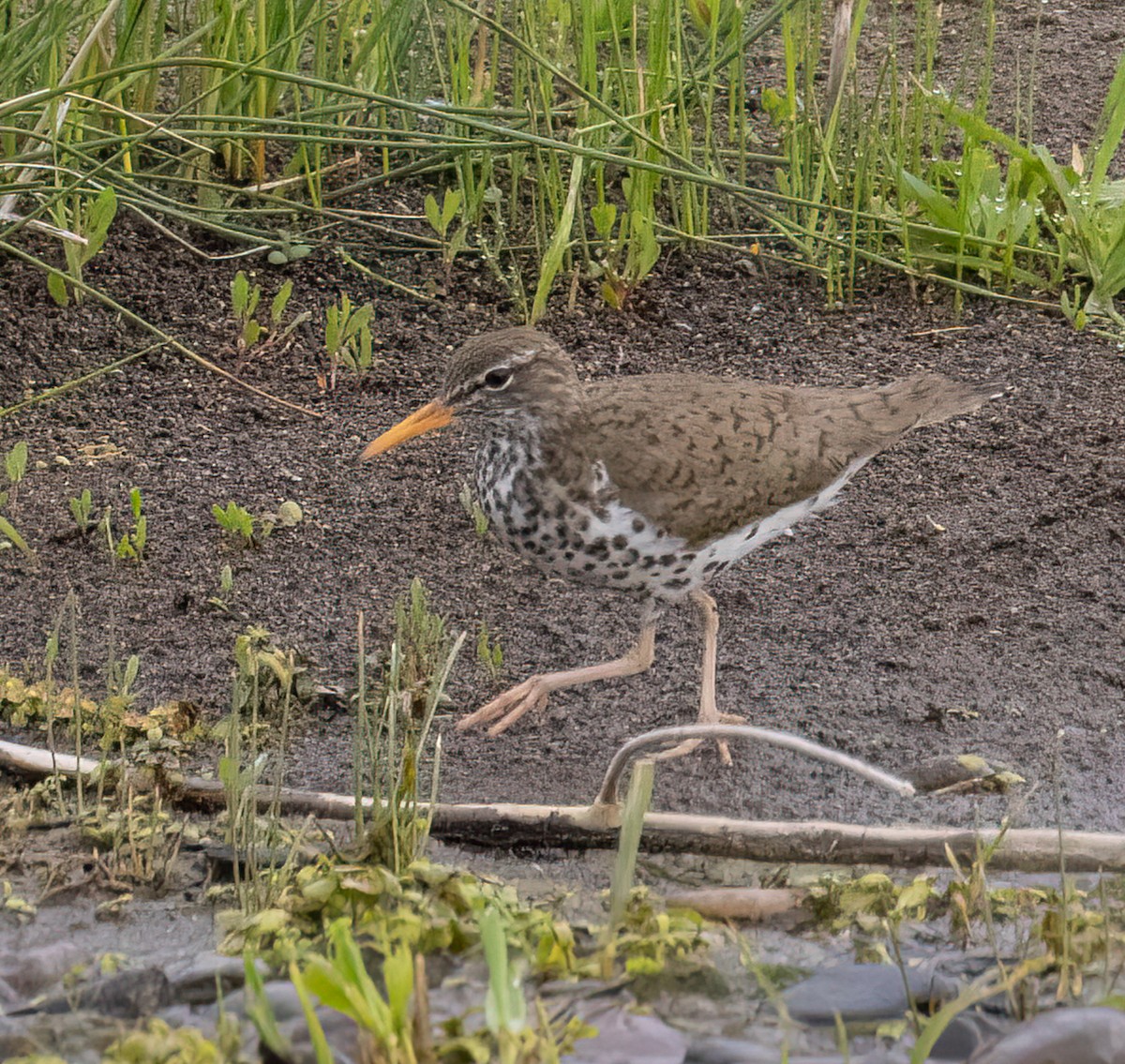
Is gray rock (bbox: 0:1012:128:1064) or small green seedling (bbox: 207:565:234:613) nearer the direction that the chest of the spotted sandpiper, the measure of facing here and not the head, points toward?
the small green seedling

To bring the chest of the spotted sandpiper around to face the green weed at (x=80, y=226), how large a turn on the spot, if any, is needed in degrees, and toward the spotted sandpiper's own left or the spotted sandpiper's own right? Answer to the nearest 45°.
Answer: approximately 45° to the spotted sandpiper's own right

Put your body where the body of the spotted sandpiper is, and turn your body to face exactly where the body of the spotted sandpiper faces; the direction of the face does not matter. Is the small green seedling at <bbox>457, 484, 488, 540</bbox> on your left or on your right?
on your right

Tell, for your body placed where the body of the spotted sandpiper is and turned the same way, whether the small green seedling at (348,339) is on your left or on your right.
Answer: on your right

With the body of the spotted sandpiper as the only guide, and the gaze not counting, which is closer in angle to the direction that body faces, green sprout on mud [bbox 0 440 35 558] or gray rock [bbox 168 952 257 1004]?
the green sprout on mud

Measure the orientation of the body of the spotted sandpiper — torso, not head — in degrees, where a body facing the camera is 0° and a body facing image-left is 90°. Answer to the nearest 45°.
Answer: approximately 90°

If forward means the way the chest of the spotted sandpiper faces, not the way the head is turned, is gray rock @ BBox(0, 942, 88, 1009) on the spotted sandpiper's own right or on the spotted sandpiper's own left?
on the spotted sandpiper's own left

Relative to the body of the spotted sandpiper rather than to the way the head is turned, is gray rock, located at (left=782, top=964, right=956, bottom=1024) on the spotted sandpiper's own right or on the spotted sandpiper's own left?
on the spotted sandpiper's own left

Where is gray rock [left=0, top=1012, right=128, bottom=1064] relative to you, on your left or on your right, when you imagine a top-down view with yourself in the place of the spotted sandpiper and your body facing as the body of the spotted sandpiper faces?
on your left

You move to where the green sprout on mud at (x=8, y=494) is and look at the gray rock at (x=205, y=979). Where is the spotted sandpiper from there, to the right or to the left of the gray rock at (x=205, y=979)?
left

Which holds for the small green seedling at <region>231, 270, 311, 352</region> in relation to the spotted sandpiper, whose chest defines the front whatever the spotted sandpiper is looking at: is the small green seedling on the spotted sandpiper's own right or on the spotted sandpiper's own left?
on the spotted sandpiper's own right
